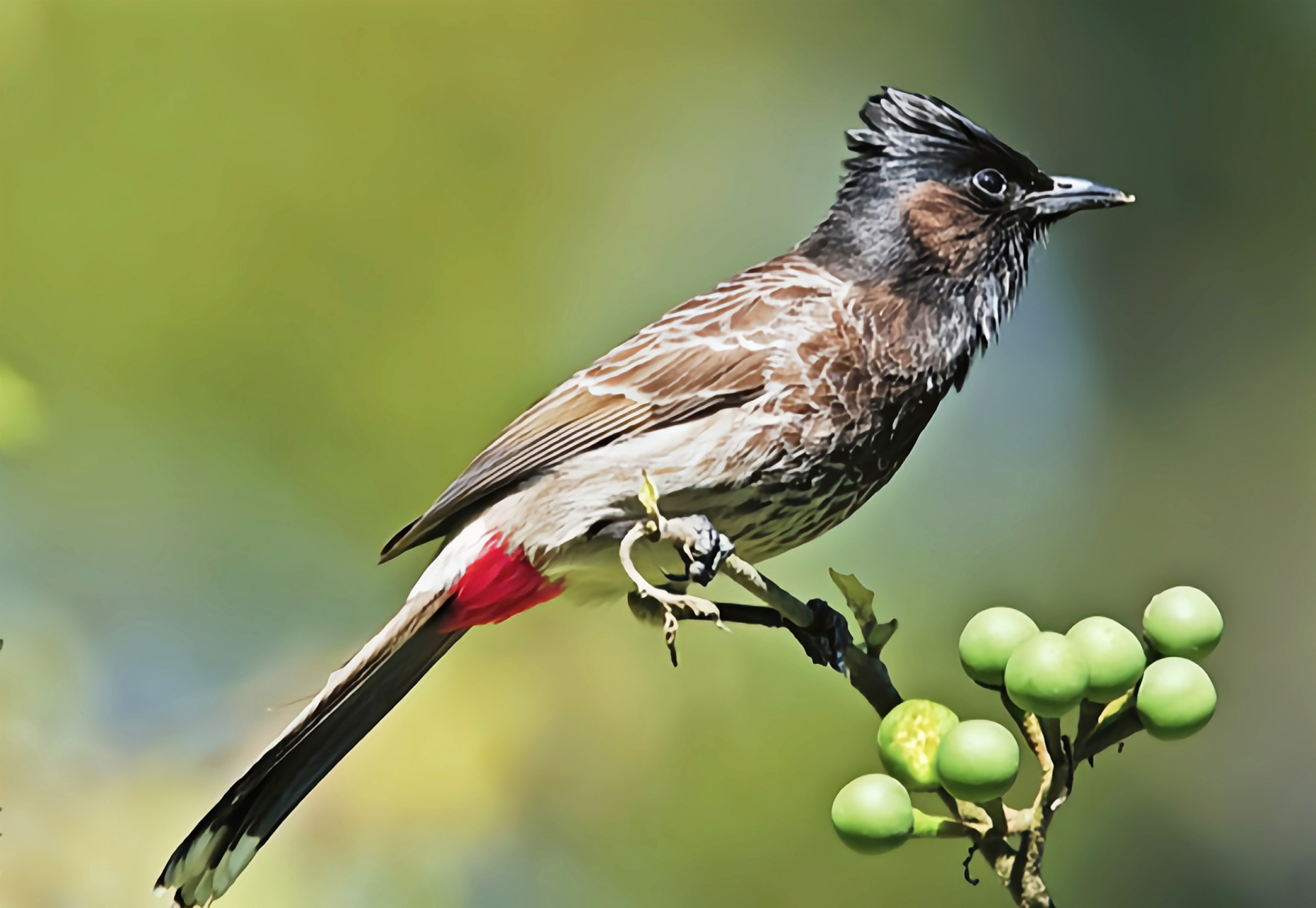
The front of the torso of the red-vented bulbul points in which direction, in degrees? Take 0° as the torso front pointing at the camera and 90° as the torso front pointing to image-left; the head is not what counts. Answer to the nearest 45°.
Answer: approximately 270°
